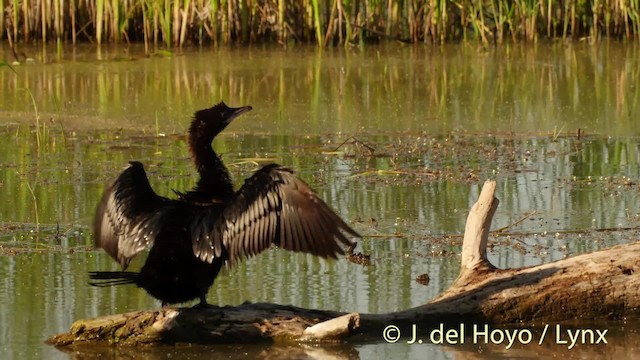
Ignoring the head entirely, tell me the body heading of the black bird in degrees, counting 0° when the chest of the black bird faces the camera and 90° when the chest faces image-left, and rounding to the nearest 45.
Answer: approximately 225°

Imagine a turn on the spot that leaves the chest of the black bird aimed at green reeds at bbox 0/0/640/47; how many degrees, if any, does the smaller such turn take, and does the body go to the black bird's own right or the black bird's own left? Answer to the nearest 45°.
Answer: approximately 45° to the black bird's own left
